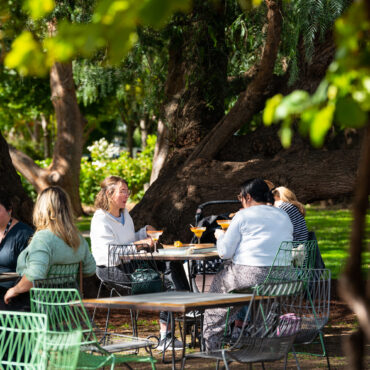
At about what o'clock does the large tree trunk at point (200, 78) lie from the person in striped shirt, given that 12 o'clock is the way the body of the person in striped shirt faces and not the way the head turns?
The large tree trunk is roughly at 2 o'clock from the person in striped shirt.

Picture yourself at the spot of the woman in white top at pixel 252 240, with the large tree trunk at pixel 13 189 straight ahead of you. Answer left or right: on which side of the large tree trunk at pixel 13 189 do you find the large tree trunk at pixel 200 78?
right

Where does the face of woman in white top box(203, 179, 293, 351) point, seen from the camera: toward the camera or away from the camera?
away from the camera

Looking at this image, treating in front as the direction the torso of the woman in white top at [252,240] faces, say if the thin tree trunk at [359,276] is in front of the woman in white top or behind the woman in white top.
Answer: behind

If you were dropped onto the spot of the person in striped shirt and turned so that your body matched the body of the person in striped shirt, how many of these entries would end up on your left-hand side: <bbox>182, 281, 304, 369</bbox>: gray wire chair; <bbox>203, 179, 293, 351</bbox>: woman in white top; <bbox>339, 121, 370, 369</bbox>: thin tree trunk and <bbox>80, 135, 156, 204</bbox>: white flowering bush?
3

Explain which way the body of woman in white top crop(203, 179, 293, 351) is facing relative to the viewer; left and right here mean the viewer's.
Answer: facing away from the viewer and to the left of the viewer

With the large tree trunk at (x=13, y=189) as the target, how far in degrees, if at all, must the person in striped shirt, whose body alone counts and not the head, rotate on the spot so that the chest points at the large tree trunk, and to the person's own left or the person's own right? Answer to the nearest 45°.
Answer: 0° — they already face it

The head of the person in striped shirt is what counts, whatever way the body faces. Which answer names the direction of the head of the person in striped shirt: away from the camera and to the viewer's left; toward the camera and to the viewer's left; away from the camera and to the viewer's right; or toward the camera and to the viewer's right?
away from the camera and to the viewer's left

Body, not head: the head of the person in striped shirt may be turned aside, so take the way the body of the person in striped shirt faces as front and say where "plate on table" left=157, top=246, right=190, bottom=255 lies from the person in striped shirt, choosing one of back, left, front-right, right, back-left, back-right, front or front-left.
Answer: front-left

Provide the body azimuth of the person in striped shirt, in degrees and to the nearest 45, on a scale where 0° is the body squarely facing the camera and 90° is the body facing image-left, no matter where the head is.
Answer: approximately 90°
